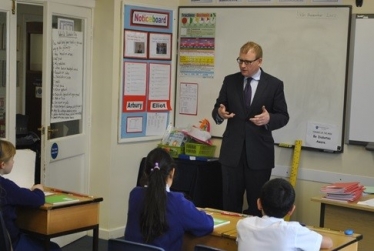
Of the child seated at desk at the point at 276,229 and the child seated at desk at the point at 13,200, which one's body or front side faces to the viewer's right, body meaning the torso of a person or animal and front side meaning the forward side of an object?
the child seated at desk at the point at 13,200

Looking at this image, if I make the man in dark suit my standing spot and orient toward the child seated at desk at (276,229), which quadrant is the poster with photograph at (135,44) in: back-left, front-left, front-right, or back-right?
back-right

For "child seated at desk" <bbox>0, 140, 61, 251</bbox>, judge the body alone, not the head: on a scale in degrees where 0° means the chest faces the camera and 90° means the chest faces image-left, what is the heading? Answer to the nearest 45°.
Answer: approximately 270°

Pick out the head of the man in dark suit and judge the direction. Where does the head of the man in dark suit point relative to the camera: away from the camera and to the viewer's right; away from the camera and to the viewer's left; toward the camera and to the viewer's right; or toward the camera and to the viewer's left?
toward the camera and to the viewer's left

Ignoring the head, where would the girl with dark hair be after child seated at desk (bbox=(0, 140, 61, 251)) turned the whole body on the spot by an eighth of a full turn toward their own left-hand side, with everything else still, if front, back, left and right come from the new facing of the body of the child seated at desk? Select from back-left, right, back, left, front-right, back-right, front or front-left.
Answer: right

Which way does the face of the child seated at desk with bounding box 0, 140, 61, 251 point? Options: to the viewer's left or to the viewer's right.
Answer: to the viewer's right

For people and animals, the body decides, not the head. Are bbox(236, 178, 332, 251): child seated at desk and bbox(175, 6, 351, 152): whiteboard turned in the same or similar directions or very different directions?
very different directions

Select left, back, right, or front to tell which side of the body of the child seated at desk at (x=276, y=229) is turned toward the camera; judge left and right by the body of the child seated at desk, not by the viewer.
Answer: back

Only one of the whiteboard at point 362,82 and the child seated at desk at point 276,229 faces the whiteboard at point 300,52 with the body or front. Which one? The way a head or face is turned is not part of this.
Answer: the child seated at desk

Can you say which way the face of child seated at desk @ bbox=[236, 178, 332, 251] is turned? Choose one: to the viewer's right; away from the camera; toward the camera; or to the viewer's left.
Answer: away from the camera

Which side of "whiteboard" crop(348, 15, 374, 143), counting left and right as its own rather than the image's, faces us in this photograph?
front

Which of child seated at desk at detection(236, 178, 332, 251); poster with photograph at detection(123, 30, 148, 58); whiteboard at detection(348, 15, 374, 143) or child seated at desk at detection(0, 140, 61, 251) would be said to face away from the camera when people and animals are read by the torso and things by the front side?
child seated at desk at detection(236, 178, 332, 251)
